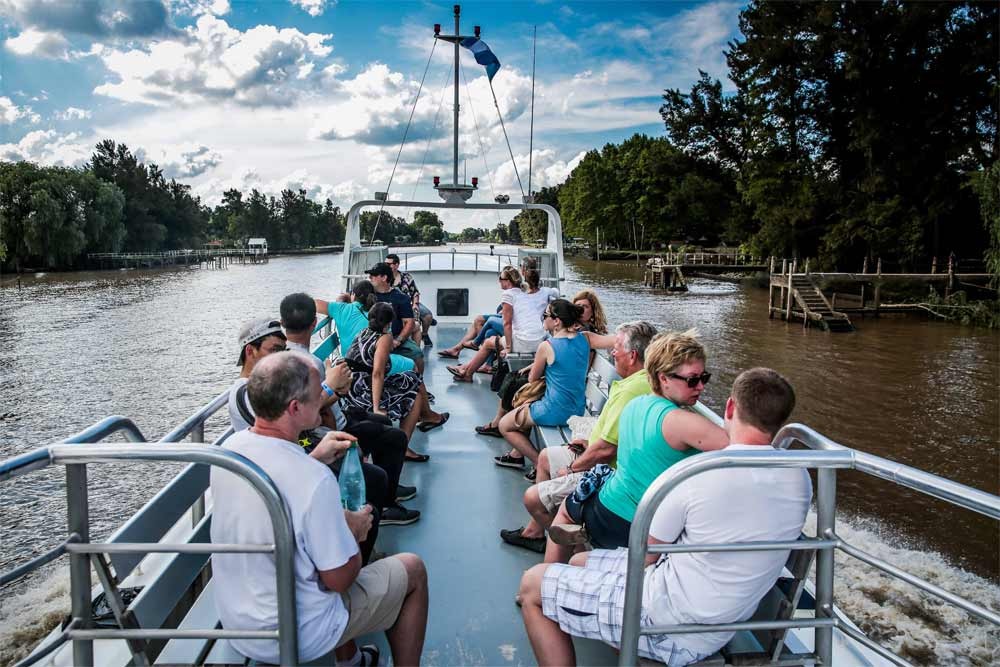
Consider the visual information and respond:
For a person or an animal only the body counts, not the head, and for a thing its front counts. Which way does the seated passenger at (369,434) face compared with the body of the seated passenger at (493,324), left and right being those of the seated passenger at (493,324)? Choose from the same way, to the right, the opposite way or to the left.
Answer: the opposite way

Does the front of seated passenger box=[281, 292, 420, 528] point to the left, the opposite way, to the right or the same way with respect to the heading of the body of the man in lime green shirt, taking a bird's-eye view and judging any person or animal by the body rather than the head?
the opposite way

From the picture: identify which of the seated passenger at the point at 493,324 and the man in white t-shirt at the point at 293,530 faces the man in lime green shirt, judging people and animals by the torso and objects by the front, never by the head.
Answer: the man in white t-shirt

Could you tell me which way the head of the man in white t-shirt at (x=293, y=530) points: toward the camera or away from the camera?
away from the camera

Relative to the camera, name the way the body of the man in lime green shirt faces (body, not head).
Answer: to the viewer's left

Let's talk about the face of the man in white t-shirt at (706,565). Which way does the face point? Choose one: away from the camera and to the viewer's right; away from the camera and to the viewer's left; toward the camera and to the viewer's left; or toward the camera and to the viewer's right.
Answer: away from the camera and to the viewer's left

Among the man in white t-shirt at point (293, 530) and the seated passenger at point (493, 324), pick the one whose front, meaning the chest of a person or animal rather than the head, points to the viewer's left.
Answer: the seated passenger

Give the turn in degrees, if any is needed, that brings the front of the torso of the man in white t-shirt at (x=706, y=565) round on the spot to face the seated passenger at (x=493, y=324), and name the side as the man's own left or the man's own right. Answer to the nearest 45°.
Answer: approximately 45° to the man's own right

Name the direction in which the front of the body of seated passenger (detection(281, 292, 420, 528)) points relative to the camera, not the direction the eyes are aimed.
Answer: to the viewer's right

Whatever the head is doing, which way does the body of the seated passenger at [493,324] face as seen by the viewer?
to the viewer's left
